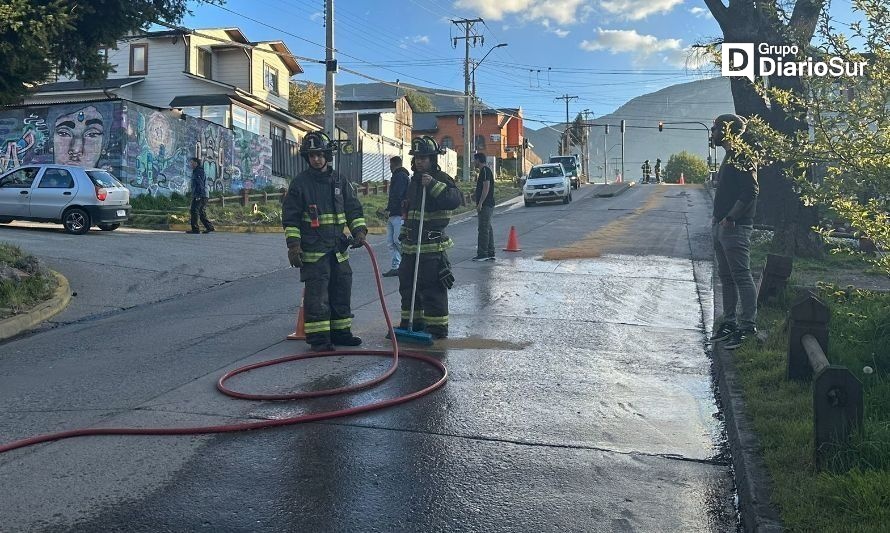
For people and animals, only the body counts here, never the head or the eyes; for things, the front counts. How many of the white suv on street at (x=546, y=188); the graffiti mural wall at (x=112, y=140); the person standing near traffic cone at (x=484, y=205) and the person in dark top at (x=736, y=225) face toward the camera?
2

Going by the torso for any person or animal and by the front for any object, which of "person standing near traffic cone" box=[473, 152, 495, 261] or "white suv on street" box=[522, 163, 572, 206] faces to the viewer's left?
the person standing near traffic cone

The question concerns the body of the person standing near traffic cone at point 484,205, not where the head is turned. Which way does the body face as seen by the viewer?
to the viewer's left

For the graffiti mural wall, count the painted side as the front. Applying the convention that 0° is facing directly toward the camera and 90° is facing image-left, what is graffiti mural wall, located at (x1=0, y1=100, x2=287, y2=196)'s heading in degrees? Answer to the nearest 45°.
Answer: approximately 0°

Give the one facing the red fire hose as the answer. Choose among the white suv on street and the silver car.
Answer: the white suv on street

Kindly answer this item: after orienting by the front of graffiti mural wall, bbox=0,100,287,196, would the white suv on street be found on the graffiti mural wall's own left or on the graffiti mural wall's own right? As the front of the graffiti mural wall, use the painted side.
on the graffiti mural wall's own left

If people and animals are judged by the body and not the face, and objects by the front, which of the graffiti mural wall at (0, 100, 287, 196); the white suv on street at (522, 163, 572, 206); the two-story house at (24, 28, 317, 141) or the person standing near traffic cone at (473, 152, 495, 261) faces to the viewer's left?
the person standing near traffic cone

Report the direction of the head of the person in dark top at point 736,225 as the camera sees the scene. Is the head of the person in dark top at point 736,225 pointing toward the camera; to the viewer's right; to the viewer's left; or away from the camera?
to the viewer's left

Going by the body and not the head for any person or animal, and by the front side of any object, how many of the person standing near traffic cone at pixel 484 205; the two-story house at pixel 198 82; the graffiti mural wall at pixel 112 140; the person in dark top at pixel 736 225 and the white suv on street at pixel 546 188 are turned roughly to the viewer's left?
2

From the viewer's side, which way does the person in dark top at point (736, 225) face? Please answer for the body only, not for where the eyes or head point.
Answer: to the viewer's left
